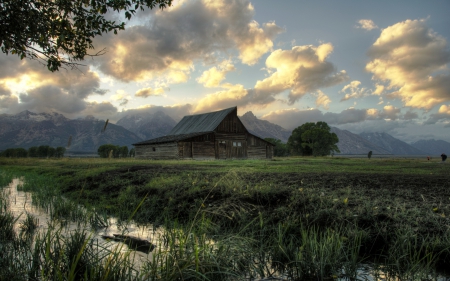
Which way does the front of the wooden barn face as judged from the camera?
facing the viewer and to the right of the viewer
